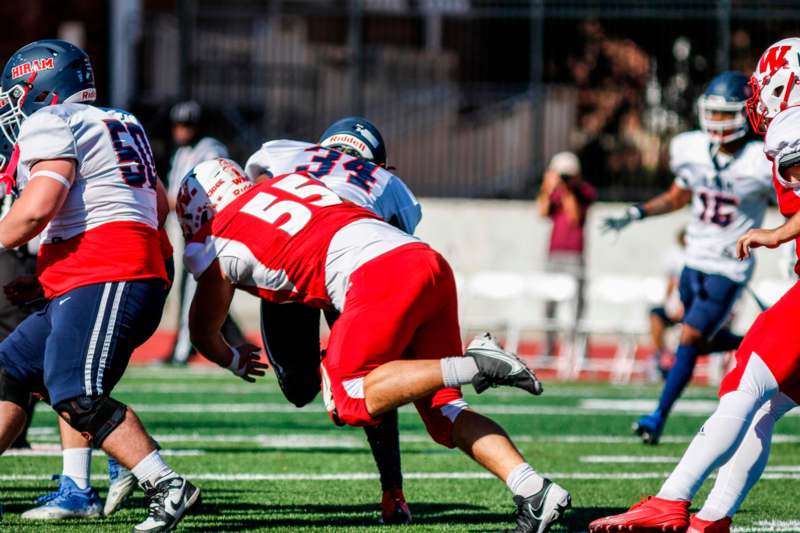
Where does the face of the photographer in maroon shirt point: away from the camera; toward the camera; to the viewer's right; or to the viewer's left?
toward the camera

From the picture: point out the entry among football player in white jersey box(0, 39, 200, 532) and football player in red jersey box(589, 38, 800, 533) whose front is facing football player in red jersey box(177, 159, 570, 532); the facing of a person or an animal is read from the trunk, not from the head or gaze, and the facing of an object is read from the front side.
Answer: football player in red jersey box(589, 38, 800, 533)

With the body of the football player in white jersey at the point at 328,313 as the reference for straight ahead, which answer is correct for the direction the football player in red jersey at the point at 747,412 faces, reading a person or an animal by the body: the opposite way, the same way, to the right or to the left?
to the left

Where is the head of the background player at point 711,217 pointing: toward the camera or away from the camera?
toward the camera

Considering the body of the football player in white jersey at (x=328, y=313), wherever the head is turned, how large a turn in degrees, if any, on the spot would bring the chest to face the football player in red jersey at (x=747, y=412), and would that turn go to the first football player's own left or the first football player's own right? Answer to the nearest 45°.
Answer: approximately 135° to the first football player's own right

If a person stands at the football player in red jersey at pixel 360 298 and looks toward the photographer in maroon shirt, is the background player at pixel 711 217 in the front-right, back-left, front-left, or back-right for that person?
front-right

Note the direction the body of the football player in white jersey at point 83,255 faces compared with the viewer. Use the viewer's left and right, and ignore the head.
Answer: facing to the left of the viewer

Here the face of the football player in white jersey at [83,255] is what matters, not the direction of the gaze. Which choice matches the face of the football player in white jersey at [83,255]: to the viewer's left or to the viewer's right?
to the viewer's left

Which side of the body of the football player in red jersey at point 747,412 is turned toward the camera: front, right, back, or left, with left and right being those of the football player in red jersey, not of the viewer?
left

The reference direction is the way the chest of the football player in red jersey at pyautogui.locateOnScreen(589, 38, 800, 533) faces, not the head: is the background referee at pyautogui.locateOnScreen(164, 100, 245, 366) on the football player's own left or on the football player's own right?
on the football player's own right

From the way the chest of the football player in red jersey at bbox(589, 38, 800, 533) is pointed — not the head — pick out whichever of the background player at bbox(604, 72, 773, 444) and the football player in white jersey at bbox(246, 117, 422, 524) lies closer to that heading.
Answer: the football player in white jersey

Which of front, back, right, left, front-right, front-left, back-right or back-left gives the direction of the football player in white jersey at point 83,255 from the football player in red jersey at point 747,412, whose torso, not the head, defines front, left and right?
front

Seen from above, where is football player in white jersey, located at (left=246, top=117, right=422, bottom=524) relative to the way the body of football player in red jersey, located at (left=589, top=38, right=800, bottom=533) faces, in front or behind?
in front

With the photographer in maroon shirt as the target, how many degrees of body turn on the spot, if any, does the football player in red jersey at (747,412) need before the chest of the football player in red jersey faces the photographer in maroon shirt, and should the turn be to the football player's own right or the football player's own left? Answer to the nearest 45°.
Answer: approximately 90° to the football player's own right

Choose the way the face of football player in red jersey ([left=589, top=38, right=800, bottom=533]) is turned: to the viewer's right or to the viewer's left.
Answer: to the viewer's left

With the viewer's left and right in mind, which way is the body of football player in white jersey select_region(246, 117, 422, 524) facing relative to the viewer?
facing away from the viewer

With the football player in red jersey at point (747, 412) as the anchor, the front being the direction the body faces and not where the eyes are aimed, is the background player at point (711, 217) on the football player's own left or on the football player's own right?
on the football player's own right
